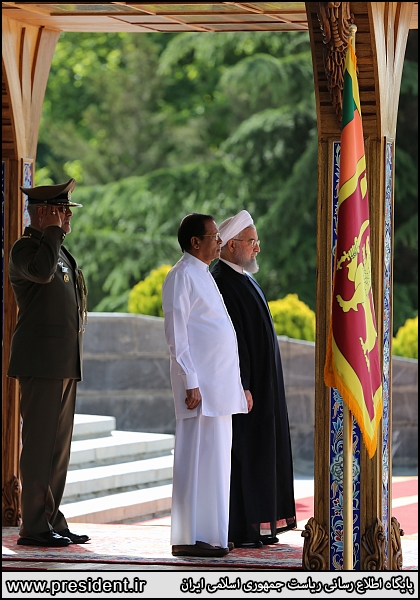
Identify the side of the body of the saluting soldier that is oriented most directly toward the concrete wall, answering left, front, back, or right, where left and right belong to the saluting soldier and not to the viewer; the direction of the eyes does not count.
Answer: left

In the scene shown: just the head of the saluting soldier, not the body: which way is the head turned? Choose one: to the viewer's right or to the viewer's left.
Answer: to the viewer's right

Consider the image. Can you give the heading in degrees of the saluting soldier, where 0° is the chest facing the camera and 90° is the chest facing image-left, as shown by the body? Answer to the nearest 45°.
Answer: approximately 270°

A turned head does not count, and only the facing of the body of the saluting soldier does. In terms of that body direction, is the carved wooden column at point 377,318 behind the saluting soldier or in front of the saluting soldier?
in front
